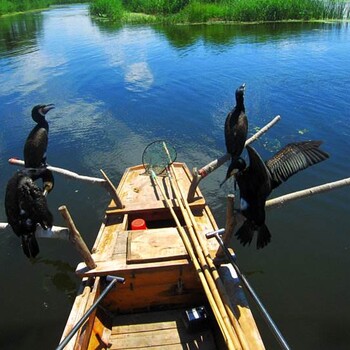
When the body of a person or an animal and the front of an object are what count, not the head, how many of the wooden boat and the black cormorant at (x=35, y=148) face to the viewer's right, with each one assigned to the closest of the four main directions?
1

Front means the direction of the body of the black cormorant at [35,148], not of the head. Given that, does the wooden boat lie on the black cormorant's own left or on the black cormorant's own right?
on the black cormorant's own right

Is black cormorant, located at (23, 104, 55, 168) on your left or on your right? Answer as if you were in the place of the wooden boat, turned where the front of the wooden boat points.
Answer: on your left

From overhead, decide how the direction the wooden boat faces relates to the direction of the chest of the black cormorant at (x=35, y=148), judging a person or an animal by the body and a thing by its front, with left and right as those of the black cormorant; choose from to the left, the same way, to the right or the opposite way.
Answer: to the left

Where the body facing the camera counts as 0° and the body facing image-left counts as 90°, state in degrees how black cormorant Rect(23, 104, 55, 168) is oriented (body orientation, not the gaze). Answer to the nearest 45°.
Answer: approximately 270°

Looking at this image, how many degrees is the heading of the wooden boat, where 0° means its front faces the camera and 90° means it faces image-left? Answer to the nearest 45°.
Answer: approximately 180°

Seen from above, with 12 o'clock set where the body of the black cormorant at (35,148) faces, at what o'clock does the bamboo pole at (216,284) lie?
The bamboo pole is roughly at 2 o'clock from the black cormorant.

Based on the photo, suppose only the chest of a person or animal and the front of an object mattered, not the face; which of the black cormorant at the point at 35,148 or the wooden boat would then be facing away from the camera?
the wooden boat
